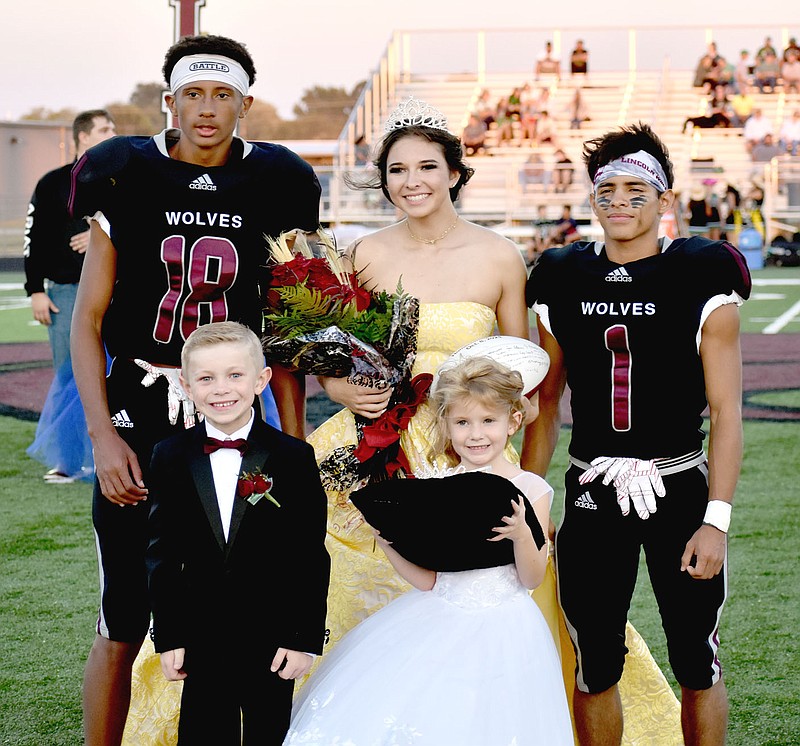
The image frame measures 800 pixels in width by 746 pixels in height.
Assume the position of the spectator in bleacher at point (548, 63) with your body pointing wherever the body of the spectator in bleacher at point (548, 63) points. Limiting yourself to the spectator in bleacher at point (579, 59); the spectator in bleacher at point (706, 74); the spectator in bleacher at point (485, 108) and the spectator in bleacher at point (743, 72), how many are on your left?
3

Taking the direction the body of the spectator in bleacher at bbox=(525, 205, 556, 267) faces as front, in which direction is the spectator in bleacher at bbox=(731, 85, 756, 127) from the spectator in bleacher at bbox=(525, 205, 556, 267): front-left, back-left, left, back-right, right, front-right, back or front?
back

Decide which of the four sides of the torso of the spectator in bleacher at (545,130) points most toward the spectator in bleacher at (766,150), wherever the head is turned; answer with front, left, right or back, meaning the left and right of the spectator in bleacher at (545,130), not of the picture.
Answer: left

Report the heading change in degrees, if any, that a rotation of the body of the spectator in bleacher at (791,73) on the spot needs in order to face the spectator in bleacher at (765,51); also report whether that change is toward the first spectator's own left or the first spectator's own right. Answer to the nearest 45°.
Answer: approximately 90° to the first spectator's own right

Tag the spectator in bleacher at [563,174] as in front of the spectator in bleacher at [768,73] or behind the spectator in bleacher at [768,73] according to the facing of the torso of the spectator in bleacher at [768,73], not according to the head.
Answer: in front

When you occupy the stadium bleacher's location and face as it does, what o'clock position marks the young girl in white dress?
The young girl in white dress is roughly at 12 o'clock from the stadium bleacher.

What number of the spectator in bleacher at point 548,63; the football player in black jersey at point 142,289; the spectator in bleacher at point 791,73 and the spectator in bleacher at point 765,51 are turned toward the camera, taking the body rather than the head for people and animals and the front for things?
4

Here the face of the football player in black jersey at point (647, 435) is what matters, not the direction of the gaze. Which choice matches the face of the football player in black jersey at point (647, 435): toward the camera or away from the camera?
toward the camera

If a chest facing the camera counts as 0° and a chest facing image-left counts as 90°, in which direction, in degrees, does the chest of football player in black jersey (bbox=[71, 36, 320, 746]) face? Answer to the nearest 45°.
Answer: approximately 0°

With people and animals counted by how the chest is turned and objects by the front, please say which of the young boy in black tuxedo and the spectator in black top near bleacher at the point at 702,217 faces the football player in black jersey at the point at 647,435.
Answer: the spectator in black top near bleacher

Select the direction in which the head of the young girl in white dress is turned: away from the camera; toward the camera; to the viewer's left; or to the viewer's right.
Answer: toward the camera

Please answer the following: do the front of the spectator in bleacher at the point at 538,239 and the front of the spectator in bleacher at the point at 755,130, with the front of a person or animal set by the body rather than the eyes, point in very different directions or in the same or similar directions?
same or similar directions

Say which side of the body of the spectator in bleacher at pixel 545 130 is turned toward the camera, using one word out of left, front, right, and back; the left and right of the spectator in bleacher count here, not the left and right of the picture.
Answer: front

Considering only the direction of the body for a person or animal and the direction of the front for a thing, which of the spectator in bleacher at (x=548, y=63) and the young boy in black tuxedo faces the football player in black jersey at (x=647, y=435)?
the spectator in bleacher

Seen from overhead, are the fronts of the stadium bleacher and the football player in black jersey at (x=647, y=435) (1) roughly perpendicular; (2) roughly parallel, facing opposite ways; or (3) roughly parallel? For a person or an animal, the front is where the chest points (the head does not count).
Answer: roughly parallel

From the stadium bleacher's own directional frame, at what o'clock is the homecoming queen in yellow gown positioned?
The homecoming queen in yellow gown is roughly at 12 o'clock from the stadium bleacher.

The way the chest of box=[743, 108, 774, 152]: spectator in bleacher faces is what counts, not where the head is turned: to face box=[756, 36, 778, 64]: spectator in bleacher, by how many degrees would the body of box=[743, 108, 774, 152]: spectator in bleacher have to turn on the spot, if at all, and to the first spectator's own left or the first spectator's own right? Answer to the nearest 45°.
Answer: approximately 135° to the first spectator's own right
